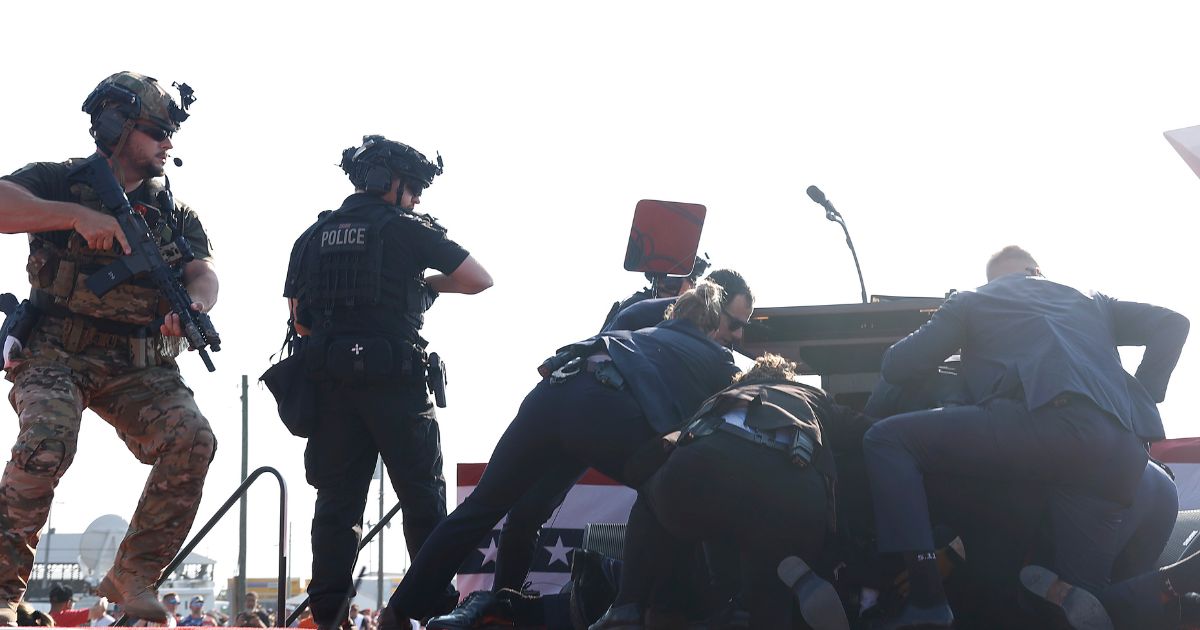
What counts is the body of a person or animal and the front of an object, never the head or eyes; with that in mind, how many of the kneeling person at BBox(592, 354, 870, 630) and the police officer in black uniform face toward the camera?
0

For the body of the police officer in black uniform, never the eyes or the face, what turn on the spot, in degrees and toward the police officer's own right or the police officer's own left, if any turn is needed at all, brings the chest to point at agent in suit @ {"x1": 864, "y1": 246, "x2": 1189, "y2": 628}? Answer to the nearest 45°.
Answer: approximately 90° to the police officer's own right

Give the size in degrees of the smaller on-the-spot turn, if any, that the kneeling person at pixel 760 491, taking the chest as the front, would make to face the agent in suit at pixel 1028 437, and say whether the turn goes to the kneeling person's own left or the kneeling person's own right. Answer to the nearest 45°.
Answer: approximately 90° to the kneeling person's own right

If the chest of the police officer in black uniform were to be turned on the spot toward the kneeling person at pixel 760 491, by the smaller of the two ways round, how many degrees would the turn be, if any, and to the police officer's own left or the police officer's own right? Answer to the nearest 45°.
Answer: approximately 90° to the police officer's own right

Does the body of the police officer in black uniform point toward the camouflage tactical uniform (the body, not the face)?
no

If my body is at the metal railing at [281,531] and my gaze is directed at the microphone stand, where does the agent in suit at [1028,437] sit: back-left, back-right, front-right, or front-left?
front-right

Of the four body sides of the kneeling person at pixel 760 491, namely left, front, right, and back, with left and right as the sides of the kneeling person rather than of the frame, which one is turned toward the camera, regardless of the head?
back

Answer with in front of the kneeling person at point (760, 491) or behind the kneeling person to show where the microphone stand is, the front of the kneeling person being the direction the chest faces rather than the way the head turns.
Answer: in front

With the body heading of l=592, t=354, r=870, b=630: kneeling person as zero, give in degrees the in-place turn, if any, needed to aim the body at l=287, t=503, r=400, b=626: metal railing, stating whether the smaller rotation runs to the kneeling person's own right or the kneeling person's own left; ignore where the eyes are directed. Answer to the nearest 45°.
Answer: approximately 45° to the kneeling person's own left

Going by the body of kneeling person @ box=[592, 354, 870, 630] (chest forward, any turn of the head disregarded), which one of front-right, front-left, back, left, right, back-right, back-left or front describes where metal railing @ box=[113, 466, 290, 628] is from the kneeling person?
front-left

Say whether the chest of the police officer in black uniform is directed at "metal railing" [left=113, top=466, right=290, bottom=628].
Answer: no

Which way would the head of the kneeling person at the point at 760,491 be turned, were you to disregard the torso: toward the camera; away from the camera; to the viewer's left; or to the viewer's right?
away from the camera

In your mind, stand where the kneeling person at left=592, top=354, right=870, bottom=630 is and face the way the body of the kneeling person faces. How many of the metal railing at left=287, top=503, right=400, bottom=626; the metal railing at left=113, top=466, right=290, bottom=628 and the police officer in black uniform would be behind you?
0

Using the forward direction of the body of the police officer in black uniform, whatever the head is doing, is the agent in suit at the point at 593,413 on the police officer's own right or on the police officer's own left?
on the police officer's own right

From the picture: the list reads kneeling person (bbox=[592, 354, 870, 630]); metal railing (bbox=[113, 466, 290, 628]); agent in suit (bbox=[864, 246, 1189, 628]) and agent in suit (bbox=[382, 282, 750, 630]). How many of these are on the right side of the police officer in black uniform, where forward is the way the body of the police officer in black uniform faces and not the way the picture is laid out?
3

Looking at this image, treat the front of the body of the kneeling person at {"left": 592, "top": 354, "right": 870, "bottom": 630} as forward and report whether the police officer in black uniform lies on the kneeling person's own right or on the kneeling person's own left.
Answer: on the kneeling person's own left

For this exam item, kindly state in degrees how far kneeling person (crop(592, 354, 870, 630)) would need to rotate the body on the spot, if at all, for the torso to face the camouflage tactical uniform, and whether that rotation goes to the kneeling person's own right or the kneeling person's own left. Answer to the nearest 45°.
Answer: approximately 90° to the kneeling person's own left

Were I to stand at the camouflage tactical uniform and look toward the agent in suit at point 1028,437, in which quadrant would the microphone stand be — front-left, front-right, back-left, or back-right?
front-left

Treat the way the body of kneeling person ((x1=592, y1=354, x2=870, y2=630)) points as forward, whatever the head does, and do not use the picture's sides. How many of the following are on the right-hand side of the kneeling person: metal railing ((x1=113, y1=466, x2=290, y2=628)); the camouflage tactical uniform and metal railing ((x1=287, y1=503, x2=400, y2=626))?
0
